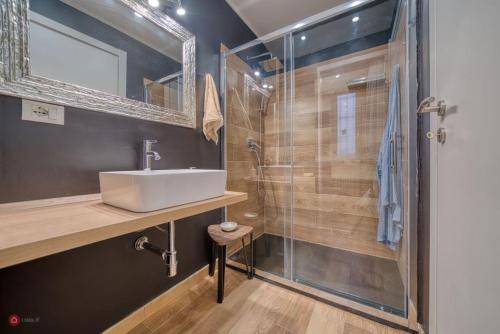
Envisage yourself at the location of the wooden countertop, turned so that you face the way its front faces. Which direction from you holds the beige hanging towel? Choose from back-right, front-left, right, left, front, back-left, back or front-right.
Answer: left

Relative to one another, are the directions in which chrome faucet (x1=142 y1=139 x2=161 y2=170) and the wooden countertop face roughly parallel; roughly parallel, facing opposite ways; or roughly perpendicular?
roughly parallel

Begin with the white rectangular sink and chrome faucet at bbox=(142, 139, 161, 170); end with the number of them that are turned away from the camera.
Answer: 0

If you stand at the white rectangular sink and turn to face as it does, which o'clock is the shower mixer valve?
The shower mixer valve is roughly at 9 o'clock from the white rectangular sink.

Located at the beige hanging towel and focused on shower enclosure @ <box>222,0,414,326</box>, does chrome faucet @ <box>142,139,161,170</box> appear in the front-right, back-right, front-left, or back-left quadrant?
back-right

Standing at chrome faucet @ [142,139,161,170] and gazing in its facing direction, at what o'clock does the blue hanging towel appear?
The blue hanging towel is roughly at 11 o'clock from the chrome faucet.

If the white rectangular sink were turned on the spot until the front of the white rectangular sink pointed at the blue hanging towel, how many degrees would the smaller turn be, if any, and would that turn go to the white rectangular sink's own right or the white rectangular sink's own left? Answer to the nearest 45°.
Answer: approximately 45° to the white rectangular sink's own left

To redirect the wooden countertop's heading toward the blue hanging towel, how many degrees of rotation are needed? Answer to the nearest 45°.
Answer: approximately 45° to its left

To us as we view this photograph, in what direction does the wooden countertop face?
facing the viewer and to the right of the viewer

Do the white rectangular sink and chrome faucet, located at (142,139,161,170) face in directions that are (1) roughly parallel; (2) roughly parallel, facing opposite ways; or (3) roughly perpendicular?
roughly parallel

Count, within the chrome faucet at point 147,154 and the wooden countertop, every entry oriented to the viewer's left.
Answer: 0

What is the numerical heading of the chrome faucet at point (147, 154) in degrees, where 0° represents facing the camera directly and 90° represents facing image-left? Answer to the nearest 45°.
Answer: approximately 315°

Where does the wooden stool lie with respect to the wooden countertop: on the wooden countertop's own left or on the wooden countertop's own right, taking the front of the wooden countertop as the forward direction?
on the wooden countertop's own left
